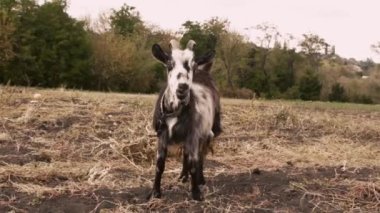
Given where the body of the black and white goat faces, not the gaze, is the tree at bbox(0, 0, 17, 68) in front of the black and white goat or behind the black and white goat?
behind

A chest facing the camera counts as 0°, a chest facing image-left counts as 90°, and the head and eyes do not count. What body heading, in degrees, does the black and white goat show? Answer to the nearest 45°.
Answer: approximately 0°

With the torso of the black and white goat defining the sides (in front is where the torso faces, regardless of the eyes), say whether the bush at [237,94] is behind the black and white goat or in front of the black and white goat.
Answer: behind
